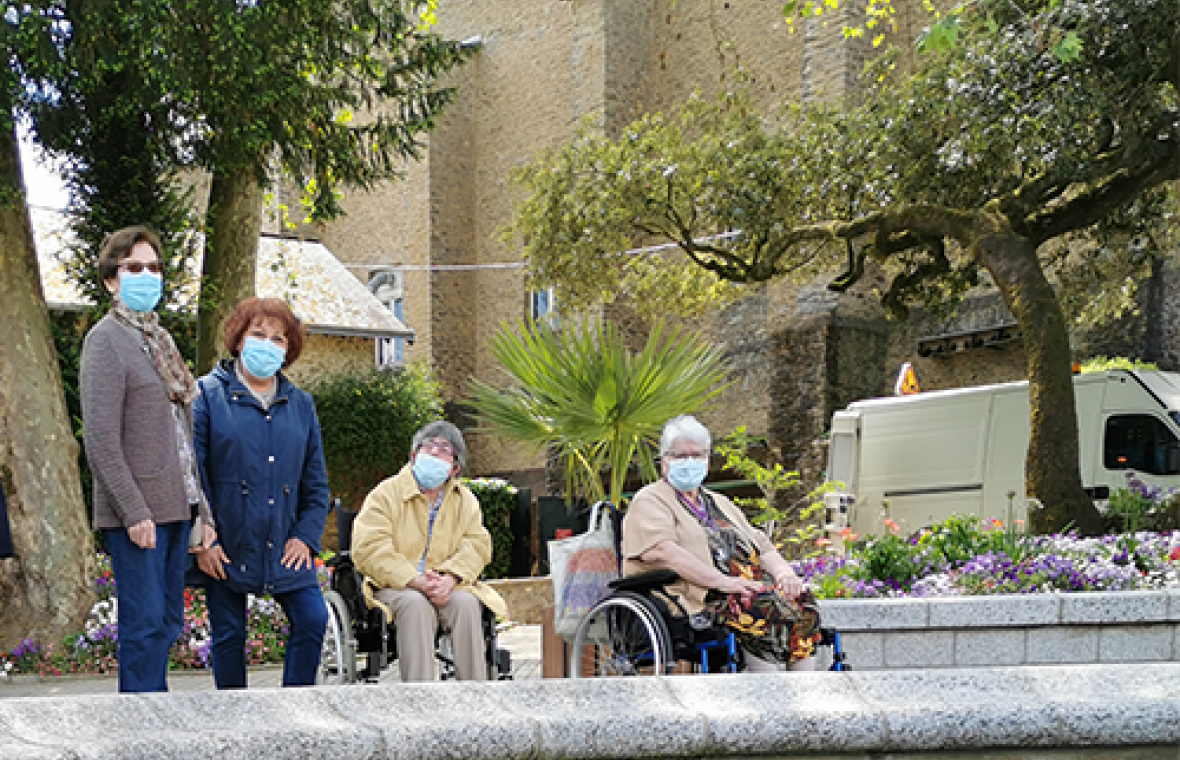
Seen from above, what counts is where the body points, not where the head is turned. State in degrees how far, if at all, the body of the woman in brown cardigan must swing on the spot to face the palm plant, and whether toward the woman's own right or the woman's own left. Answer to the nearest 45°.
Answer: approximately 90° to the woman's own left

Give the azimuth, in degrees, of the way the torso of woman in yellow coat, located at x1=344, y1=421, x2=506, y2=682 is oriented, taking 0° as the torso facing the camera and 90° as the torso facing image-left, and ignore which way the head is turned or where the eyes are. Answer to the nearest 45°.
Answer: approximately 0°

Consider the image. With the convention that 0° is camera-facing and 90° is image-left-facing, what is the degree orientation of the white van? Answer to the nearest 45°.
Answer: approximately 270°

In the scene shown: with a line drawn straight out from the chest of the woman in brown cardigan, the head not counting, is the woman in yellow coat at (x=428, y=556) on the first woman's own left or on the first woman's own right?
on the first woman's own left

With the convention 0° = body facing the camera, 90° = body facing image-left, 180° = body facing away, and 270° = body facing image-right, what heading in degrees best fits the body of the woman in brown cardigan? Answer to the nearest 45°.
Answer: approximately 315°

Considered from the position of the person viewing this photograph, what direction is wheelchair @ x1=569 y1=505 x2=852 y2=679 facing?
facing the viewer and to the right of the viewer

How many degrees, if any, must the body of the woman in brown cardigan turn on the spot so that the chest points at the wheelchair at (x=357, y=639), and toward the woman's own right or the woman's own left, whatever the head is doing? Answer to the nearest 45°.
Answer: approximately 90° to the woman's own left
